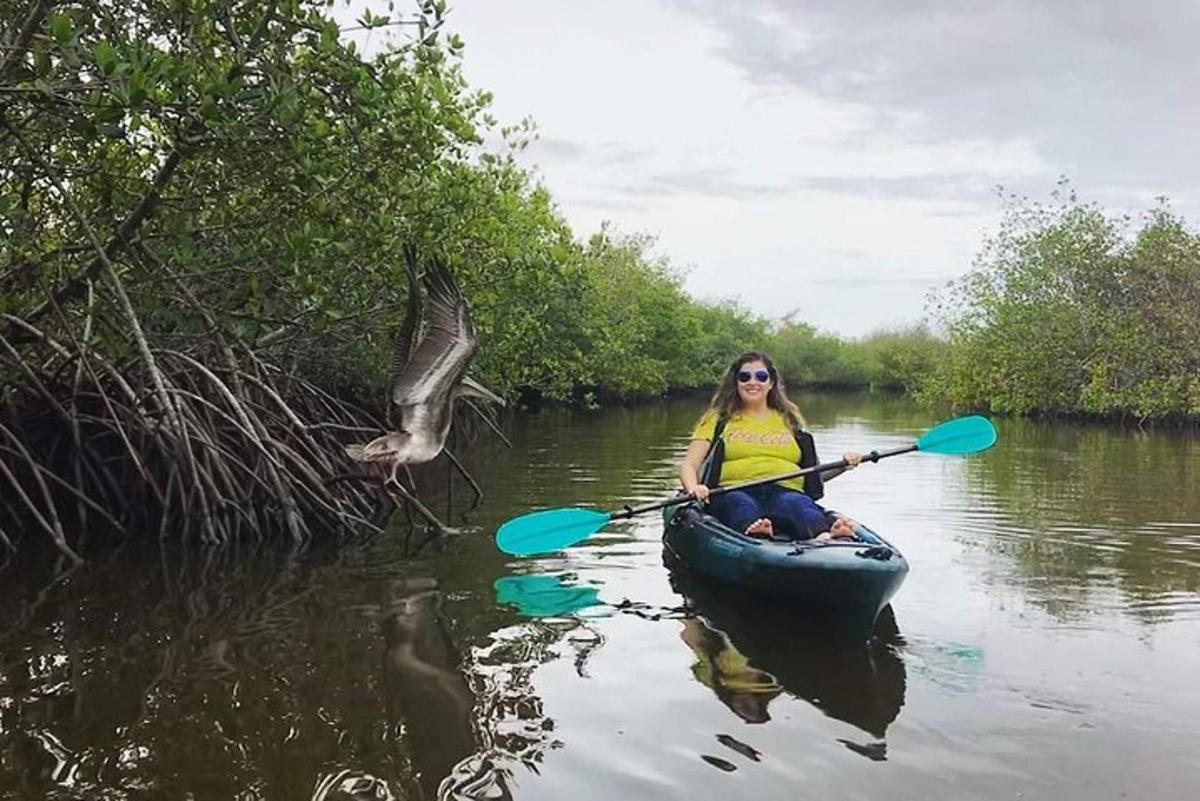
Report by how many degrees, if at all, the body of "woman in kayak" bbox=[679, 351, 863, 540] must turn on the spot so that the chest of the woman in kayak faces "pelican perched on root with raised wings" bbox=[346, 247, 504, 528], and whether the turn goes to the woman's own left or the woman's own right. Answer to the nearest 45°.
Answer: approximately 90° to the woman's own right

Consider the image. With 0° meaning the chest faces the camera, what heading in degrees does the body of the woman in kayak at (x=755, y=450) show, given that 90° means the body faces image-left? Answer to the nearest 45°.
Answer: approximately 0°

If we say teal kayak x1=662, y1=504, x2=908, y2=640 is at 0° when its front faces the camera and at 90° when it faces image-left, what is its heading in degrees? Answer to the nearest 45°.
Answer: approximately 315°

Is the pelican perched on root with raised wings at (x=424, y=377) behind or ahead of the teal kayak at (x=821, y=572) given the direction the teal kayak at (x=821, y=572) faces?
behind
